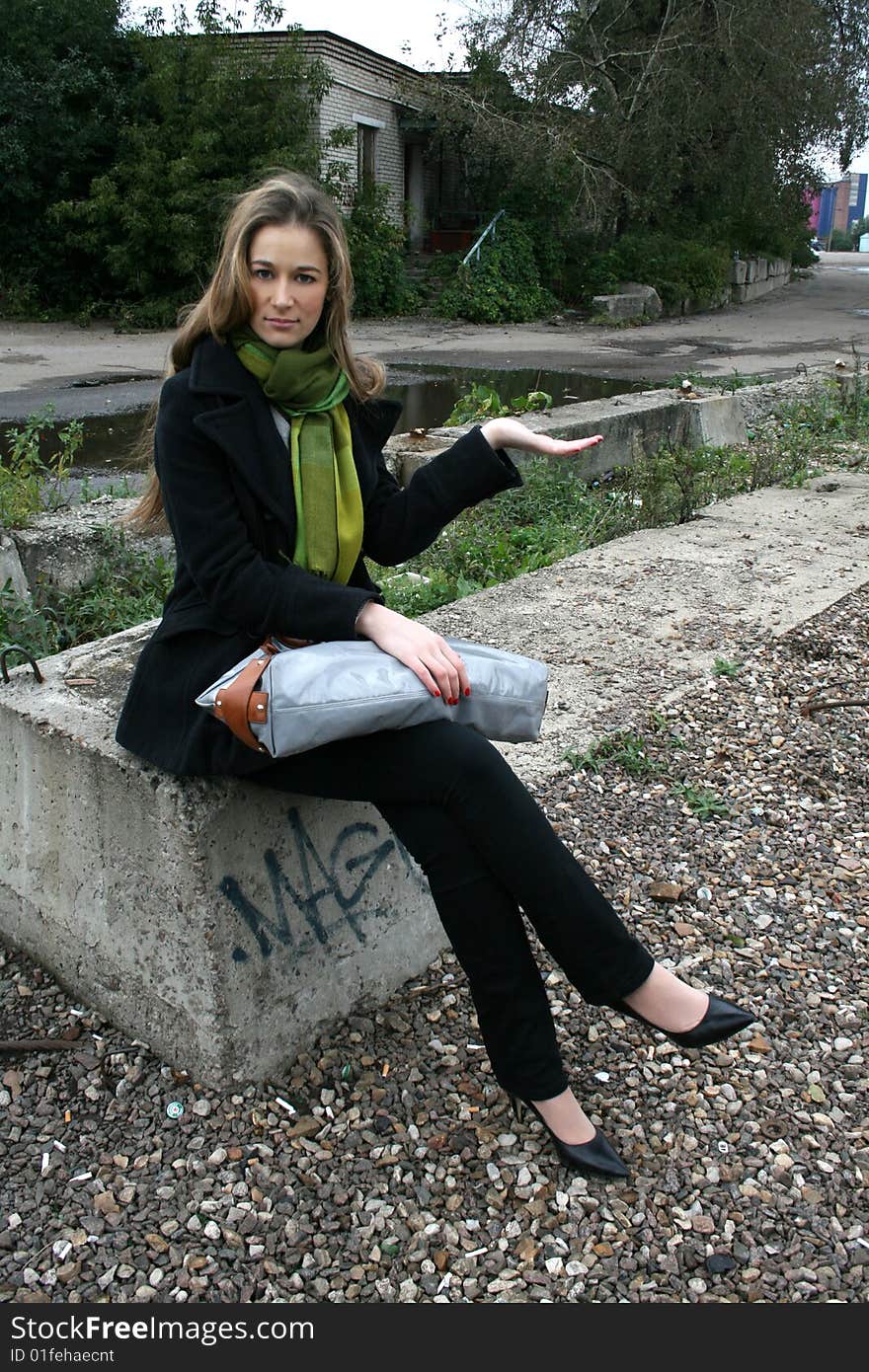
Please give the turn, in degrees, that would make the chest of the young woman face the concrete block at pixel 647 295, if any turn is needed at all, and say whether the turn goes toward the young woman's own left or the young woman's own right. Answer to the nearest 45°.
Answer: approximately 135° to the young woman's own left

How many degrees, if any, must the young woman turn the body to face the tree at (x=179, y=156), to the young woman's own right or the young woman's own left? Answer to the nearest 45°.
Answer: approximately 135° to the young woman's own left

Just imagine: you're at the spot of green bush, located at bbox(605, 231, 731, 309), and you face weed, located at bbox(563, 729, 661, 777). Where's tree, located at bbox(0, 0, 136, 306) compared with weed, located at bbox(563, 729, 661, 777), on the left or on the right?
right

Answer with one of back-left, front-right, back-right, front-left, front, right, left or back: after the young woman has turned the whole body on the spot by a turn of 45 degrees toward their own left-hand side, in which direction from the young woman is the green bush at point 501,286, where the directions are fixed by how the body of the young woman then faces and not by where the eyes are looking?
left

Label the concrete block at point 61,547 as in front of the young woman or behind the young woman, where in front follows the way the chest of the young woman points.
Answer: behind

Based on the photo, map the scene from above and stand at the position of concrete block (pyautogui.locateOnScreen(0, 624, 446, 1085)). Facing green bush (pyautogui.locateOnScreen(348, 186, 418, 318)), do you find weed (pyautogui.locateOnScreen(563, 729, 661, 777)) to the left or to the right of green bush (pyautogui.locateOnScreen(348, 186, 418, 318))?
right

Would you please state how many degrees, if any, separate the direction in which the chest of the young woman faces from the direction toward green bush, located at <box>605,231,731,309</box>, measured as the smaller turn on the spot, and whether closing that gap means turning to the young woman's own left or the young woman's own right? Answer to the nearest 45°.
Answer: approximately 135° to the young woman's own left

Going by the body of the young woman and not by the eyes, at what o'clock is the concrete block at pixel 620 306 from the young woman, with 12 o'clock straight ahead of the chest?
The concrete block is roughly at 8 o'clock from the young woman.

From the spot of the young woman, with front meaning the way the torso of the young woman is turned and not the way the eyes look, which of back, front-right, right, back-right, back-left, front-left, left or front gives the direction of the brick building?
back-left

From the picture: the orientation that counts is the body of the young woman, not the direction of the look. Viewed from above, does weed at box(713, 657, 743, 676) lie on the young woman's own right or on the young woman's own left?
on the young woman's own left

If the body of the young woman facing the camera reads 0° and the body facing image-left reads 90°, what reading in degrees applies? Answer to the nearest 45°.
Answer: approximately 315°
